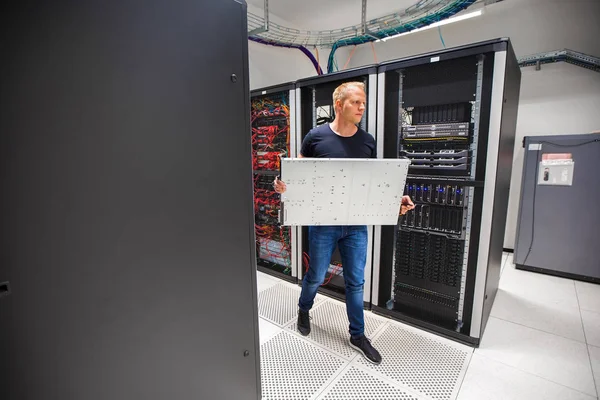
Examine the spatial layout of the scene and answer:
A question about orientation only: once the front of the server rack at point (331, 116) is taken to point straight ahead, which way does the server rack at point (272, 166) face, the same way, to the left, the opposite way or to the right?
the same way

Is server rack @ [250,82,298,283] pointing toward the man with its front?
no

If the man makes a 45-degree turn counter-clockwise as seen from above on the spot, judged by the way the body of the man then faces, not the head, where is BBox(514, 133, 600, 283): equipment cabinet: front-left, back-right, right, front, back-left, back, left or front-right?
left

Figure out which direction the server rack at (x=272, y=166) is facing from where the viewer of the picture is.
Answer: facing the viewer and to the left of the viewer

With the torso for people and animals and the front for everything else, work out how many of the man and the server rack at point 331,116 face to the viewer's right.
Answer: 0

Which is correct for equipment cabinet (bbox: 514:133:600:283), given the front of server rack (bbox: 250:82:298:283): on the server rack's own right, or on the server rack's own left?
on the server rack's own left

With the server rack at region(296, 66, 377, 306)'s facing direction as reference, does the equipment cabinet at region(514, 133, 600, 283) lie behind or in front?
behind

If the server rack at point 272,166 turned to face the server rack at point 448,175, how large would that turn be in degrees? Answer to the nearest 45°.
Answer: approximately 90° to its left

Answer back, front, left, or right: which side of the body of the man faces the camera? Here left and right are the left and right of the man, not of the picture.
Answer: front

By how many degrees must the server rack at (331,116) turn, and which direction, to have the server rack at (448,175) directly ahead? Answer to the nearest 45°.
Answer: approximately 90° to its left

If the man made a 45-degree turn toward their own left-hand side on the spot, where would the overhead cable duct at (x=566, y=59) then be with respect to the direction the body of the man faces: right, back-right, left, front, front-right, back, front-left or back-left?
left

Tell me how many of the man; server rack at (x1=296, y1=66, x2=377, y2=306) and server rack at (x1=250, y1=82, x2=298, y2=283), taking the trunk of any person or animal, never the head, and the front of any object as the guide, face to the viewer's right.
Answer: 0

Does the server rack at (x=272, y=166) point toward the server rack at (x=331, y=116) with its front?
no

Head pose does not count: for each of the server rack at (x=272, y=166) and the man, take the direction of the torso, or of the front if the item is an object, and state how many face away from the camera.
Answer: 0
